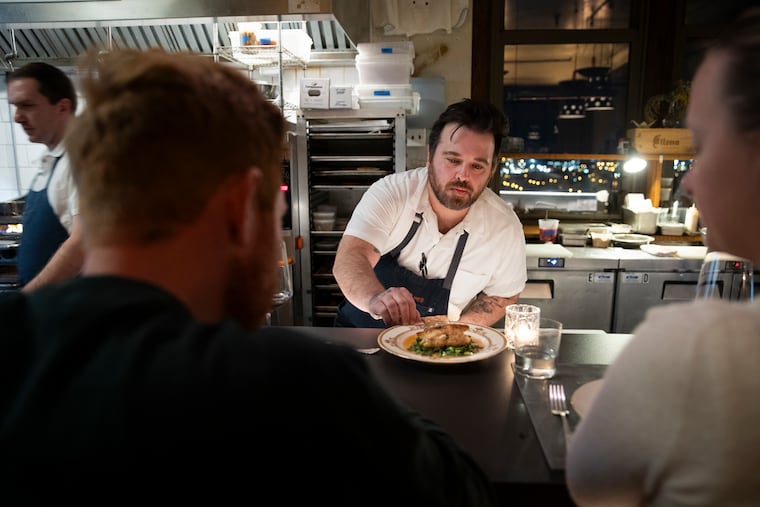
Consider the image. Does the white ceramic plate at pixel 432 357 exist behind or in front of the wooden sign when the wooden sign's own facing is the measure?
in front

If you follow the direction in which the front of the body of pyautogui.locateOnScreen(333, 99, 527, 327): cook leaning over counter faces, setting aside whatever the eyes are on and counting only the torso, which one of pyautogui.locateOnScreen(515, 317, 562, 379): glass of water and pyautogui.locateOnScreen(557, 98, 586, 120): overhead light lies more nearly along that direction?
the glass of water

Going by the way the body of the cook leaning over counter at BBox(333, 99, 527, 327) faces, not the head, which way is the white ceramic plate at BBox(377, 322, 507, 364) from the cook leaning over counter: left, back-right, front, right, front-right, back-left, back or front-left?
front

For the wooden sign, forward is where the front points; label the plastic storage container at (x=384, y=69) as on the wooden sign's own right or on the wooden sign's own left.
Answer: on the wooden sign's own right

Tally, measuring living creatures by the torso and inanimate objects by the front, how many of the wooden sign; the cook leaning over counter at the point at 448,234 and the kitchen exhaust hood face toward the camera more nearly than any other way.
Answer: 3

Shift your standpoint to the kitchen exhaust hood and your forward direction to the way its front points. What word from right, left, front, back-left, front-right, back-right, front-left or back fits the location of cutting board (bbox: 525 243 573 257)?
left

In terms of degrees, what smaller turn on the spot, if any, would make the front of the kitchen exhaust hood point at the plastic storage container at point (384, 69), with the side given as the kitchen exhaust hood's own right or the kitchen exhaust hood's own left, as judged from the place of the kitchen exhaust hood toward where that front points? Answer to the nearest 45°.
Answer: approximately 90° to the kitchen exhaust hood's own left

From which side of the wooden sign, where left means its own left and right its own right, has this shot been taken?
front

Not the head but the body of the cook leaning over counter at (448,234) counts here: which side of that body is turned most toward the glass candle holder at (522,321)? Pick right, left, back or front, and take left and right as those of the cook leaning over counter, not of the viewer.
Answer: front

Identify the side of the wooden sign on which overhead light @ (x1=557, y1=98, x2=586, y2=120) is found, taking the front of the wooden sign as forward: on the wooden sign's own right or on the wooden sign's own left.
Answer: on the wooden sign's own right

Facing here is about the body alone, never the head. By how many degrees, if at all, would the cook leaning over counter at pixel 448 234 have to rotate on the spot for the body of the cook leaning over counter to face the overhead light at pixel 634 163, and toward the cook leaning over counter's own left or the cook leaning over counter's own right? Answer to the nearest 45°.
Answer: approximately 135° to the cook leaning over counter's own left

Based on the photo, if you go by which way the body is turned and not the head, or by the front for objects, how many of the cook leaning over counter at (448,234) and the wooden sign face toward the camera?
2

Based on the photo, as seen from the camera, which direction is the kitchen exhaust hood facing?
toward the camera
